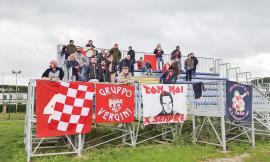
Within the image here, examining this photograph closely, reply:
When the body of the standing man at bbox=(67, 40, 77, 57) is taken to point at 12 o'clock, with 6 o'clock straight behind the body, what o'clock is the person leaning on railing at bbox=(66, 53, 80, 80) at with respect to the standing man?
The person leaning on railing is roughly at 12 o'clock from the standing man.

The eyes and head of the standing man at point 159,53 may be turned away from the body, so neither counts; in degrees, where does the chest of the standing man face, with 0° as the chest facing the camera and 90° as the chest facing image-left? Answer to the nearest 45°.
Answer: approximately 0°

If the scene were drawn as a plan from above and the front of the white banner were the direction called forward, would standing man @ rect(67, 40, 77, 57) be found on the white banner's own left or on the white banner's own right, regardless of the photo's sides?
on the white banner's own right

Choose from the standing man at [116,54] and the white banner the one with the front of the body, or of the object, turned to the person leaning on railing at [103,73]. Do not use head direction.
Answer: the standing man

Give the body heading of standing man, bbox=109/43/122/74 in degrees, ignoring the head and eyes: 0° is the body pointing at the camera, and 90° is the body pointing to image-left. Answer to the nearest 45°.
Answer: approximately 0°

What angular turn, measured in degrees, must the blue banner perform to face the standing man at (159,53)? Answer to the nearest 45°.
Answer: approximately 135° to its right

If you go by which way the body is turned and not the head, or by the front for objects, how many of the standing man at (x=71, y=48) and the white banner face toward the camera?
2

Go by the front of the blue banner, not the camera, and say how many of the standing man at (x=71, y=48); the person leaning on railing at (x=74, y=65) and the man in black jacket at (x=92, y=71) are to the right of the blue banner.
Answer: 3

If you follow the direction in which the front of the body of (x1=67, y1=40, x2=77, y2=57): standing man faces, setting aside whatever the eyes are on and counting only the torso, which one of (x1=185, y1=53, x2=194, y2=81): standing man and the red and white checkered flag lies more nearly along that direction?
the red and white checkered flag

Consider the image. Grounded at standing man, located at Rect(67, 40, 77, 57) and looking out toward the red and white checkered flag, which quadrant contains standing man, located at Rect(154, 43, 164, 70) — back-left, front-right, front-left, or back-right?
back-left
